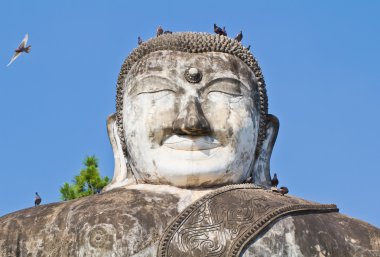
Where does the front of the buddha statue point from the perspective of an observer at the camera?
facing the viewer
